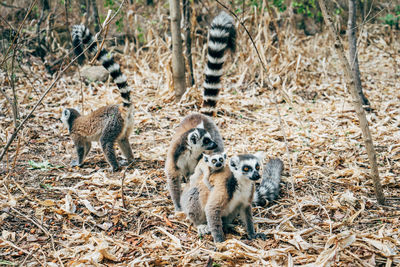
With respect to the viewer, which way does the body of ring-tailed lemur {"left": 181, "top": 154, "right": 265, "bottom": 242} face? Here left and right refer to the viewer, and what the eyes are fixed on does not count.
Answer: facing the viewer and to the right of the viewer

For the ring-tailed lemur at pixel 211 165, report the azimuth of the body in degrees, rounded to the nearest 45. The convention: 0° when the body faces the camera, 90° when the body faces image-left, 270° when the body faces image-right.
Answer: approximately 315°

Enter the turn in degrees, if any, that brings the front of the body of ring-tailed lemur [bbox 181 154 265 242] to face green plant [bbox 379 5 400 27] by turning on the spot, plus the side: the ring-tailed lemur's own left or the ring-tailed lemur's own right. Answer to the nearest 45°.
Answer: approximately 90° to the ring-tailed lemur's own left

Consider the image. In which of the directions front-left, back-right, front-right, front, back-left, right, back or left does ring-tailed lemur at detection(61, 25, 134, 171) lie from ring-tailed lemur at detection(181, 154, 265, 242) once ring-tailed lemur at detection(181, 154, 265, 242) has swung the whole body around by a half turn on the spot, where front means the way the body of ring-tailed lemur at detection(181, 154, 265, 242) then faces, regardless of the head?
front

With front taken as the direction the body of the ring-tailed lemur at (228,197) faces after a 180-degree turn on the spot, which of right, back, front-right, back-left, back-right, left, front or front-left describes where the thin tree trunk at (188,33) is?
front-right

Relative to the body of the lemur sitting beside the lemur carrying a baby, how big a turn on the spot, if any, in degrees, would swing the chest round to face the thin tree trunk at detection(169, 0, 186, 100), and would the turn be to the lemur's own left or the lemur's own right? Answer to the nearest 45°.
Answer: approximately 135° to the lemur's own left

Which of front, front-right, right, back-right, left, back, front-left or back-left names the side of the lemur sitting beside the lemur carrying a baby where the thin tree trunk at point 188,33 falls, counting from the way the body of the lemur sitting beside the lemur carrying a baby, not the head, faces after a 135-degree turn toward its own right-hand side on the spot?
right

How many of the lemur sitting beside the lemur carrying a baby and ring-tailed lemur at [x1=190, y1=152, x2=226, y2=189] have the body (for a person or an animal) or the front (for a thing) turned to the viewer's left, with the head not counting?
0

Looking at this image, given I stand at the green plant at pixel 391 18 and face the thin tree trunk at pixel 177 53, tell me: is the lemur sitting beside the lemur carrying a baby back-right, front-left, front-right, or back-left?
front-left

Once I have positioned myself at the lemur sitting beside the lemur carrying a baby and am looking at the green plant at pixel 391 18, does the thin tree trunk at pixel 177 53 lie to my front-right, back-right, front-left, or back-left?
front-left

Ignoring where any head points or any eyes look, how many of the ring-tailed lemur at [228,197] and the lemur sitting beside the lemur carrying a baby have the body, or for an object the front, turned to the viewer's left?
0

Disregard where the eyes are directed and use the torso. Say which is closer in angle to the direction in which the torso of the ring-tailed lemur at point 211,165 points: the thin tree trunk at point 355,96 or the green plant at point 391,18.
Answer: the thin tree trunk
